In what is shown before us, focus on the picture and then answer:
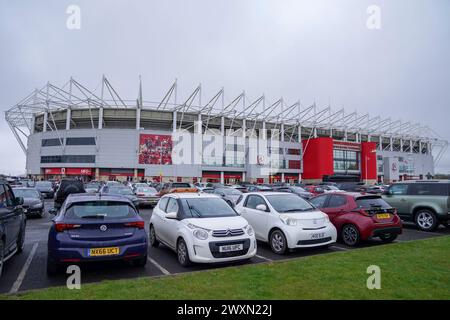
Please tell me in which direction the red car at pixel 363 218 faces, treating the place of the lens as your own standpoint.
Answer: facing away from the viewer and to the left of the viewer

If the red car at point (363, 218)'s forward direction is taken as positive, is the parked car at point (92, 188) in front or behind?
in front

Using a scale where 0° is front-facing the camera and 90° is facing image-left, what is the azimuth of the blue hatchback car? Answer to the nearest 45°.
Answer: approximately 180°

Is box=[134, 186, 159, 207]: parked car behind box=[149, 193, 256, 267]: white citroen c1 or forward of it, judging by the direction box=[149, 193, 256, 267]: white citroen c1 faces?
behind

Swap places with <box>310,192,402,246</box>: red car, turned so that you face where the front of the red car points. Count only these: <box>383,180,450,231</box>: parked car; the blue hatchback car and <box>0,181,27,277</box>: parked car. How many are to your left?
2

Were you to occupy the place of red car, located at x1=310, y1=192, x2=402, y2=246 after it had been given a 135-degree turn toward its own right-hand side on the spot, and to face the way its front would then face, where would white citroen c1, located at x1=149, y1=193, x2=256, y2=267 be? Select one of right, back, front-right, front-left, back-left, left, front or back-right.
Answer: back-right

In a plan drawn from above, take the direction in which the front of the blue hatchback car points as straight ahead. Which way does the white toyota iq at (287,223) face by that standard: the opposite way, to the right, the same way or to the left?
the opposite way

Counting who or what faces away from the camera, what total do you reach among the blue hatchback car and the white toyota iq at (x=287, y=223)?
1

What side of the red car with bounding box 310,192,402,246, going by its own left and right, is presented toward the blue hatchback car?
left

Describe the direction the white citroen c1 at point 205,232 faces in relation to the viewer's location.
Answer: facing the viewer and to the right of the viewer

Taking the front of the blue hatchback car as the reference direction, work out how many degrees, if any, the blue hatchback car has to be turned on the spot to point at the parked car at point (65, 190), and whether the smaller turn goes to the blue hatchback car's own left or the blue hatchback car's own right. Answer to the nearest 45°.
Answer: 0° — it already faces it
